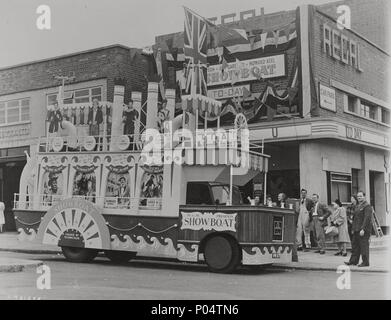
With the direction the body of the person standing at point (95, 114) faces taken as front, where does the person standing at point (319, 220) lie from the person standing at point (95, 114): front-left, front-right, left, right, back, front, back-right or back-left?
left

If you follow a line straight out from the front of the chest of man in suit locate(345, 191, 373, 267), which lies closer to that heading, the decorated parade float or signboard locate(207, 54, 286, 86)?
the decorated parade float

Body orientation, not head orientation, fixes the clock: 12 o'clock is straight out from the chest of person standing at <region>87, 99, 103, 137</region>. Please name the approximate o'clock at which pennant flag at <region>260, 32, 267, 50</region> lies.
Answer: The pennant flag is roughly at 8 o'clock from the person standing.

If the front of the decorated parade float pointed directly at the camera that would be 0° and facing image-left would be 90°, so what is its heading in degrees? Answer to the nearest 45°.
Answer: approximately 315°

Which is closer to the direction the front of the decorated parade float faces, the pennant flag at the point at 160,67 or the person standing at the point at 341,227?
the person standing

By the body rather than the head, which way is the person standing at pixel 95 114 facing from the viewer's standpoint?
toward the camera

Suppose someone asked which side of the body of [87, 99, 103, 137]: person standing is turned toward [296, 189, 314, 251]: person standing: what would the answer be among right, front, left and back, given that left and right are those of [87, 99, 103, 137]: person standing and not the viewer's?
left

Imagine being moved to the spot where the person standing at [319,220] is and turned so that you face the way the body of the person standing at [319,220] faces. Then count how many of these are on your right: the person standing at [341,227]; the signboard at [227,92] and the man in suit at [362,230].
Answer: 1

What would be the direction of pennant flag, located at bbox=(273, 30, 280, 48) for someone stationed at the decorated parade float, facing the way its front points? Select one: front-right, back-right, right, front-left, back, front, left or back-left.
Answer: left

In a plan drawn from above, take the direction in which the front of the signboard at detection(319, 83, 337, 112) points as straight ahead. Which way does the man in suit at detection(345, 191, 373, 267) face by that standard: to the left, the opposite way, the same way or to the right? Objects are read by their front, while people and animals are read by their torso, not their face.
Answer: to the right

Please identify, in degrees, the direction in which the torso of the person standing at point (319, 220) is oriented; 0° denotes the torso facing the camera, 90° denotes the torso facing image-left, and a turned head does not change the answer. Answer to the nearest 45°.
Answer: approximately 45°
